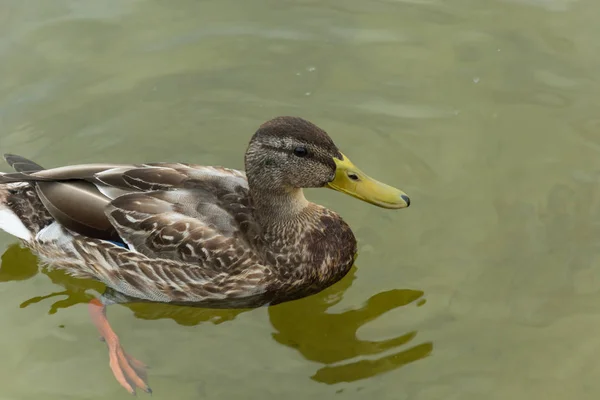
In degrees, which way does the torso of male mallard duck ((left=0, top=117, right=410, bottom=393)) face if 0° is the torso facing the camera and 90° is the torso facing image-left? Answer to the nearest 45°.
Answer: approximately 270°
